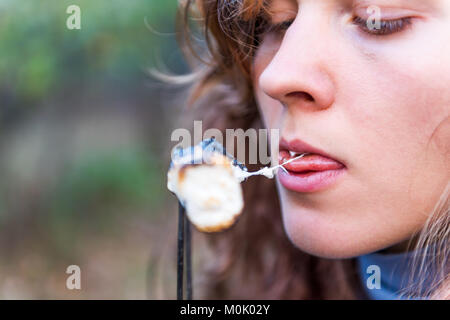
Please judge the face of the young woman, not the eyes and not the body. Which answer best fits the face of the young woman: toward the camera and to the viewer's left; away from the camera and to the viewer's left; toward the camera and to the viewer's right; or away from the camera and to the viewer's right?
toward the camera and to the viewer's left
